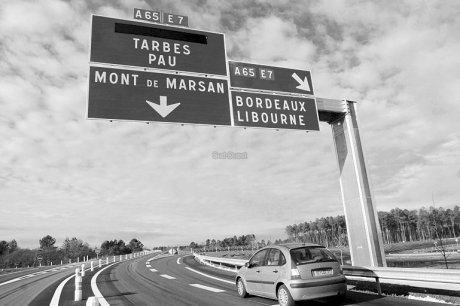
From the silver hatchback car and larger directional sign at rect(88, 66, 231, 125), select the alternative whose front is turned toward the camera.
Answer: the larger directional sign

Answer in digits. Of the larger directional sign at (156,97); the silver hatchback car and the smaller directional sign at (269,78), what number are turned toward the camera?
2

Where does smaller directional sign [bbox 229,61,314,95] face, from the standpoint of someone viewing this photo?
facing the viewer

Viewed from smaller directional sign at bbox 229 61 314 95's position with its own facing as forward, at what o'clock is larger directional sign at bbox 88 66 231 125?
larger directional sign at bbox 88 66 231 125 is roughly at 2 o'clock from smaller directional sign at bbox 229 61 314 95.

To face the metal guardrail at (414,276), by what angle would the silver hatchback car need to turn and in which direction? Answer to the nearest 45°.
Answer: approximately 135° to its right

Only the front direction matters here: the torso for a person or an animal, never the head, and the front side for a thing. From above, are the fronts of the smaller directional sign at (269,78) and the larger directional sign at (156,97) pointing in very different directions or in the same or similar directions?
same or similar directions

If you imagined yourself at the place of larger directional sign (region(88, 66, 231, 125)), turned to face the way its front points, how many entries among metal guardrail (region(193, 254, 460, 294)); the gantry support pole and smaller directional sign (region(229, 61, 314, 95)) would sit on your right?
0

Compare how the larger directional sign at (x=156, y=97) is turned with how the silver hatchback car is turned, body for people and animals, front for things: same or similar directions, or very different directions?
very different directions

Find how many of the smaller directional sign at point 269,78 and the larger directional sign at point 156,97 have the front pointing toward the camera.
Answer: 2

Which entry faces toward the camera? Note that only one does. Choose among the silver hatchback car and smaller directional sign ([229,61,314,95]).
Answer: the smaller directional sign

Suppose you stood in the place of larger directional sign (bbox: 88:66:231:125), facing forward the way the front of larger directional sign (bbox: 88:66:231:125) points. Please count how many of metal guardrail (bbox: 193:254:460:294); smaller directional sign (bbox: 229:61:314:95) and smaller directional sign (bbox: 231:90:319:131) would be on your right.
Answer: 0

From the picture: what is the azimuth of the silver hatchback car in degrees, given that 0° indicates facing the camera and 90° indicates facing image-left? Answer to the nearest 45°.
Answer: approximately 135°

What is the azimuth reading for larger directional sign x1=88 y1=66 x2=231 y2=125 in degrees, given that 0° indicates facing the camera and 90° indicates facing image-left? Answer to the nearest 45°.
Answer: approximately 0°
